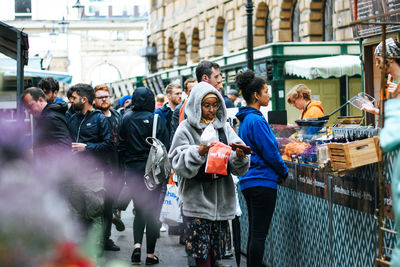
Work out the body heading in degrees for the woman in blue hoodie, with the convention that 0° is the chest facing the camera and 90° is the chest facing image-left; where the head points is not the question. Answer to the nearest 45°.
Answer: approximately 270°

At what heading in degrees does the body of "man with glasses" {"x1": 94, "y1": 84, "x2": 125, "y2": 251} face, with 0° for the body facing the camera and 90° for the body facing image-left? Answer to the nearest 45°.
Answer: approximately 0°

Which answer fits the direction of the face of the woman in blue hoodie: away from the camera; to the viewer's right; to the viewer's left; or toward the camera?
to the viewer's right

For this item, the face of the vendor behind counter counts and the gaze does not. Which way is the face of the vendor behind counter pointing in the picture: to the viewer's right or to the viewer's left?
to the viewer's left

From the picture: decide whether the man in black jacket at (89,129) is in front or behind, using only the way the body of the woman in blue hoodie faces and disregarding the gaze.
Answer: behind

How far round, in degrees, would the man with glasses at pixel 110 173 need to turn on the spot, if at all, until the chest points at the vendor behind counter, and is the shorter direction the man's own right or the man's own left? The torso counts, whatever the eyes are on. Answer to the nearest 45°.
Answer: approximately 90° to the man's own left

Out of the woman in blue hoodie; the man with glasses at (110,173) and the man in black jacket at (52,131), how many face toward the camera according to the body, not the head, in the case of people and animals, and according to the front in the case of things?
1
